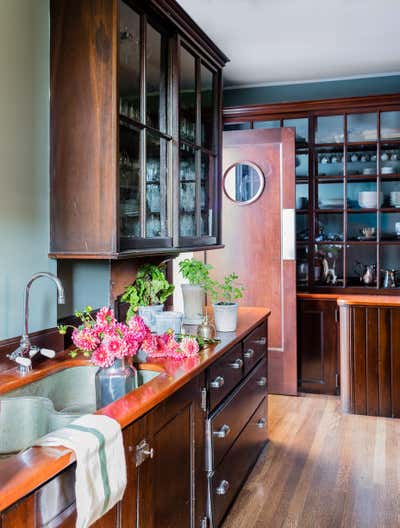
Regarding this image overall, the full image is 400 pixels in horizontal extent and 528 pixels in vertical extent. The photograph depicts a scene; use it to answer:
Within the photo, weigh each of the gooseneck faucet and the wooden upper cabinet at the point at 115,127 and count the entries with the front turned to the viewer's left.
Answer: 0

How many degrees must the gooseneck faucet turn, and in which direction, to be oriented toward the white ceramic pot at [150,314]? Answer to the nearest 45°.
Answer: approximately 90° to its left

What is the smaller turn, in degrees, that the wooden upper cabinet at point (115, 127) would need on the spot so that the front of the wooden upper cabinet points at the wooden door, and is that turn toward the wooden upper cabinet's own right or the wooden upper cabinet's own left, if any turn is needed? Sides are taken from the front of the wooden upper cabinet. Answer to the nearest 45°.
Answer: approximately 90° to the wooden upper cabinet's own left

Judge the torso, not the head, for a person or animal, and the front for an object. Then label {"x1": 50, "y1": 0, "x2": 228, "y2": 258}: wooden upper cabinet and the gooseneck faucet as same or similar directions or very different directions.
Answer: same or similar directions

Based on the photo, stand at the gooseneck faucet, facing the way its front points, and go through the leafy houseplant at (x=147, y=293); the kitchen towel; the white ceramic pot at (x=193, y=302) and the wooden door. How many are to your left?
3

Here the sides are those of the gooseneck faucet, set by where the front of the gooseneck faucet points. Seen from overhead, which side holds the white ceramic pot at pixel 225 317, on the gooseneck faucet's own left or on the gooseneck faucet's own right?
on the gooseneck faucet's own left

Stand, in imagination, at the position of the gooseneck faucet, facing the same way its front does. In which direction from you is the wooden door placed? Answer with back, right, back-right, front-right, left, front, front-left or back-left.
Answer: left

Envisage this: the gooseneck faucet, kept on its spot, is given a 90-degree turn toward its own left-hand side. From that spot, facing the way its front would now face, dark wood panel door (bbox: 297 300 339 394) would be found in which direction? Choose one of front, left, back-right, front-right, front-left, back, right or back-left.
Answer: front

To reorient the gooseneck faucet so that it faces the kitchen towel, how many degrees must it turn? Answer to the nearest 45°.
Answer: approximately 45° to its right

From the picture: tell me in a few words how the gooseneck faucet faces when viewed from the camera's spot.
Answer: facing the viewer and to the right of the viewer

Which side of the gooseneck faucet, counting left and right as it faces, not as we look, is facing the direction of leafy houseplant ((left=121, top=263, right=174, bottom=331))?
left

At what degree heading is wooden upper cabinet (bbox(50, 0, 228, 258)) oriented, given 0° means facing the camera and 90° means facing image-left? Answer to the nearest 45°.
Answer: approximately 315°
